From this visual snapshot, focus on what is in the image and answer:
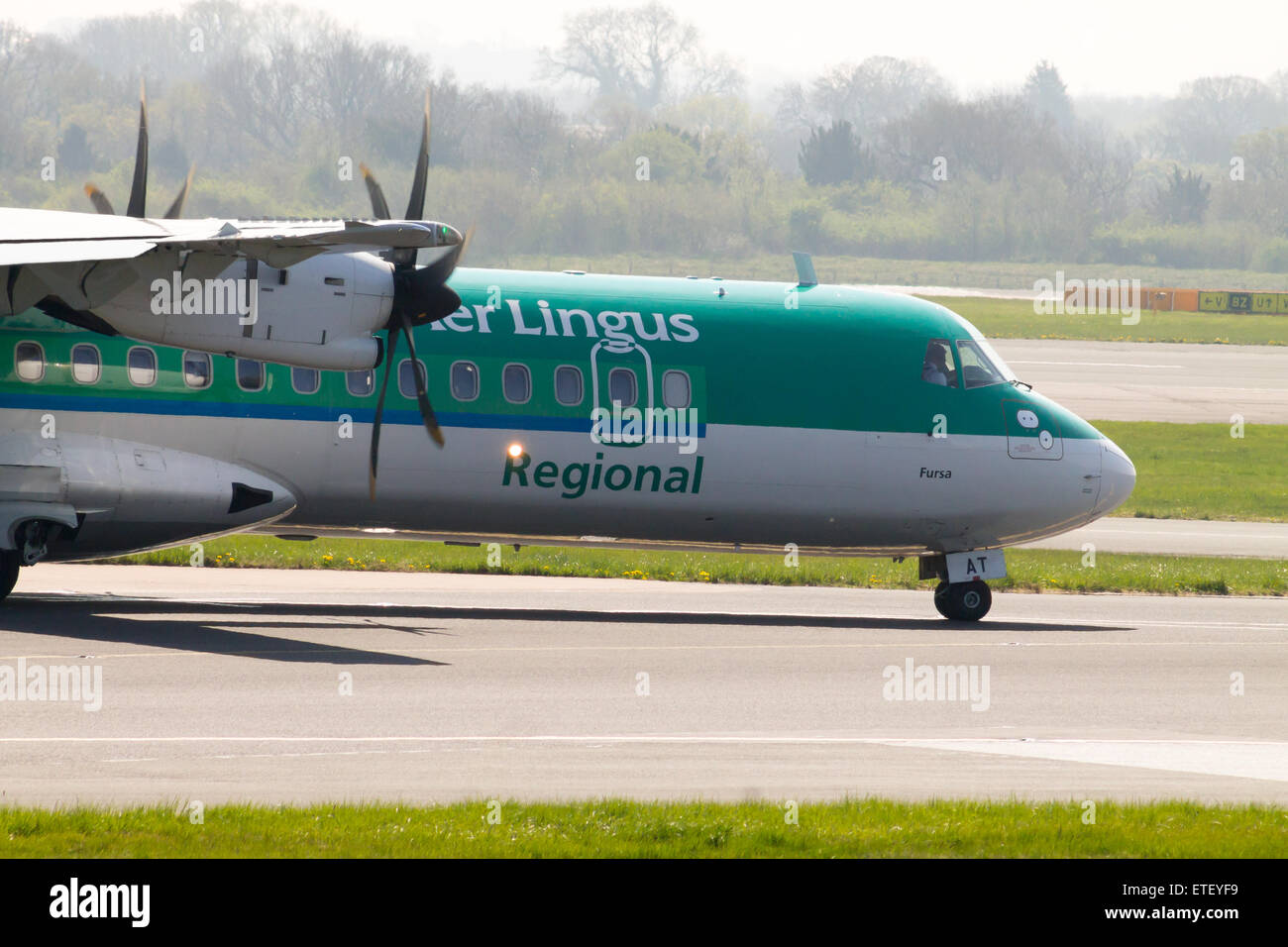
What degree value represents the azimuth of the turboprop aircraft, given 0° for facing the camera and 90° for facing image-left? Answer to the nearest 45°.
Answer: approximately 270°
